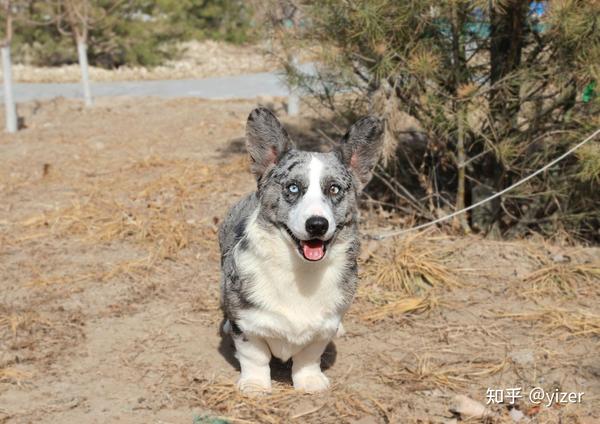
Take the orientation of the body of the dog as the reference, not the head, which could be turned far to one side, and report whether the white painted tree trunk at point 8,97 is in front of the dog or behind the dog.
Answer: behind

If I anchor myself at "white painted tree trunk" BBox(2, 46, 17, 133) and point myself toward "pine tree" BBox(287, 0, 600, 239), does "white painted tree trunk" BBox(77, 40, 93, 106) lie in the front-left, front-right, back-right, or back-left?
back-left

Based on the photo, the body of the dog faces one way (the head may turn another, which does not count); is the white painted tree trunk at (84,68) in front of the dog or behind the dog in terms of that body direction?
behind

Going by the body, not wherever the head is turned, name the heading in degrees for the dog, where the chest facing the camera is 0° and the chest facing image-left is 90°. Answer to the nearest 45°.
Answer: approximately 0°

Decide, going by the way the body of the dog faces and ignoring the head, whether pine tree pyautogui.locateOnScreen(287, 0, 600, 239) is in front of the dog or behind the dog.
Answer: behind

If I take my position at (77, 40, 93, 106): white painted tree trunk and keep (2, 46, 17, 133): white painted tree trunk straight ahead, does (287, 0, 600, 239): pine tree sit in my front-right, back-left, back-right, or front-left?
front-left
